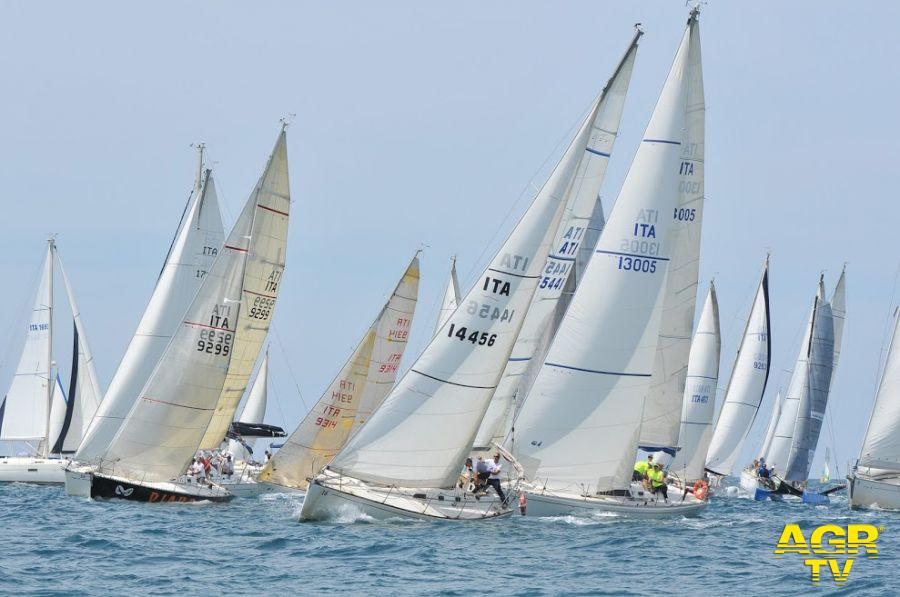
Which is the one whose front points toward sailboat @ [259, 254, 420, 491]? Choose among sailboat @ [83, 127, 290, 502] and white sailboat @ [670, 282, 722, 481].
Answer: the white sailboat

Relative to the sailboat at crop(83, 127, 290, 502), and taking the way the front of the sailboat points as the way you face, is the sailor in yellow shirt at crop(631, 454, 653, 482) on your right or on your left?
on your left

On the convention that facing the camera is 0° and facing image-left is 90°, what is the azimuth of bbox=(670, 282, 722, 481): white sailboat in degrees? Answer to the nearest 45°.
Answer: approximately 45°

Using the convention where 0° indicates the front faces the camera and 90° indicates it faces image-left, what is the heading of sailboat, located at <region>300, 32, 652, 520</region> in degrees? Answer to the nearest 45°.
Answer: approximately 45°

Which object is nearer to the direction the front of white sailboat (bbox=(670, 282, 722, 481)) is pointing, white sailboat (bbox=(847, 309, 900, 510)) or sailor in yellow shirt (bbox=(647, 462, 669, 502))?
the sailor in yellow shirt

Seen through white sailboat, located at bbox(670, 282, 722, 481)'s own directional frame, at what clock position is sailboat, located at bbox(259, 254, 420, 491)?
The sailboat is roughly at 12 o'clock from the white sailboat.
